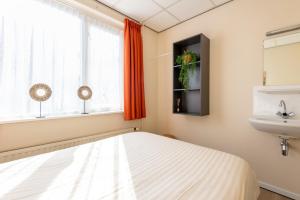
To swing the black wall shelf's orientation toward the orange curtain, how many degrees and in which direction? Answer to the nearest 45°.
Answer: approximately 45° to its right

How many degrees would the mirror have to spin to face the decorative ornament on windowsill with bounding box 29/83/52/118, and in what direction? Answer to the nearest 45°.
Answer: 0° — it already faces it

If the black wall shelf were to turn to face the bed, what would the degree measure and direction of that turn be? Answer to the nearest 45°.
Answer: approximately 45° to its left

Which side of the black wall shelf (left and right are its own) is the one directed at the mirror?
left

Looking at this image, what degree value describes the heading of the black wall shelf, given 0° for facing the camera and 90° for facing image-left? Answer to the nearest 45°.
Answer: approximately 45°

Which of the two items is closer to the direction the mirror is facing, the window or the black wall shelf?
the window

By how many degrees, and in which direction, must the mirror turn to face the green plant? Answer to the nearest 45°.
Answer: approximately 45° to its right

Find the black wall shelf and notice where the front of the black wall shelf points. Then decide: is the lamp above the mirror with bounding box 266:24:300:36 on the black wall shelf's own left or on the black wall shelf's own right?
on the black wall shelf's own left

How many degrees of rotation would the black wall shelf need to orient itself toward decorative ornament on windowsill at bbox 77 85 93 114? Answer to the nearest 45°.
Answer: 0° — it already faces it

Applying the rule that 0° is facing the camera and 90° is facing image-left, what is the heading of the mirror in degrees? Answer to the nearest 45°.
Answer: approximately 45°

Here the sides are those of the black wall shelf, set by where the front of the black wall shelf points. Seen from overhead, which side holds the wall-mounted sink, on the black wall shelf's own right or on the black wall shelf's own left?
on the black wall shelf's own left
